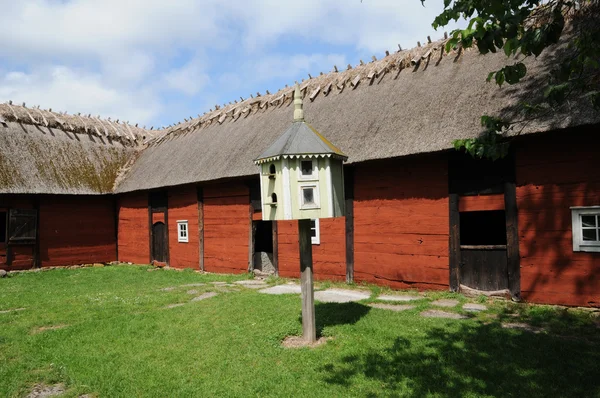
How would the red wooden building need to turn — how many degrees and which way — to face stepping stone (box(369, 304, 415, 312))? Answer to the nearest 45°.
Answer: approximately 45° to its left

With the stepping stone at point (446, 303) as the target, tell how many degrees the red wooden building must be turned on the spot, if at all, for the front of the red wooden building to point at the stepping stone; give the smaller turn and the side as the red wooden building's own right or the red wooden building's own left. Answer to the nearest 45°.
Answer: approximately 45° to the red wooden building's own left

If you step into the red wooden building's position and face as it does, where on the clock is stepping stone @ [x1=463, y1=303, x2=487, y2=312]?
The stepping stone is roughly at 10 o'clock from the red wooden building.

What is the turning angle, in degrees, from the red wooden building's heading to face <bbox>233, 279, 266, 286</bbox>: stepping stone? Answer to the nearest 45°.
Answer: approximately 45° to its right

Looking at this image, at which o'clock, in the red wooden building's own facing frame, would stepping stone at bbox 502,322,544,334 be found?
The stepping stone is roughly at 10 o'clock from the red wooden building.

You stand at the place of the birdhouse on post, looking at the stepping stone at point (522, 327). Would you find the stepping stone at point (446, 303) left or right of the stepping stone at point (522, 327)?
left

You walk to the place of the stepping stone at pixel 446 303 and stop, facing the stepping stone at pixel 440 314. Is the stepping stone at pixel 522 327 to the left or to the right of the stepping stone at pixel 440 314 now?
left

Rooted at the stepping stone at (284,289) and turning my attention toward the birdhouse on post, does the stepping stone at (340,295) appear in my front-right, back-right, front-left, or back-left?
front-left
